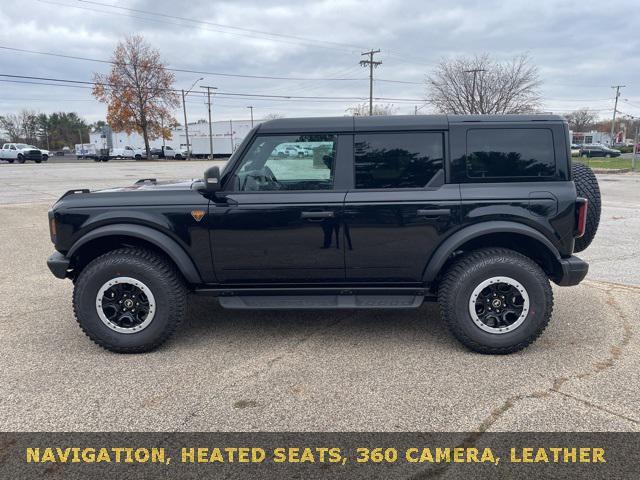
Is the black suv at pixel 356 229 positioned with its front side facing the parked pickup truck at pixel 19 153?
no

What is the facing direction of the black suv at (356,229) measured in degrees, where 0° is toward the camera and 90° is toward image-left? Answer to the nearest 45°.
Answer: approximately 90°
